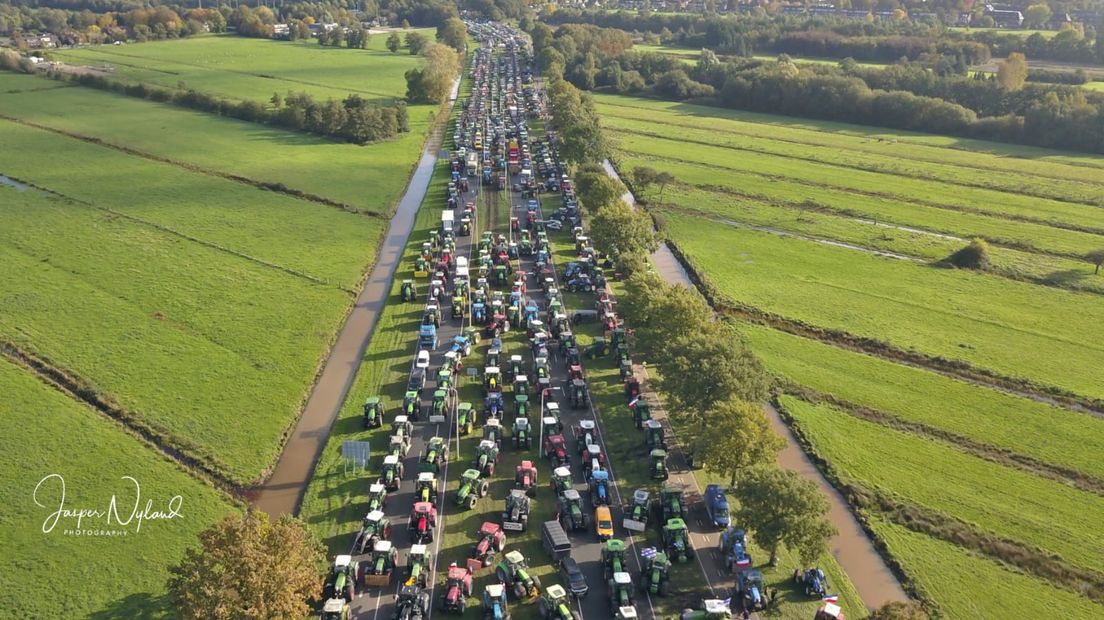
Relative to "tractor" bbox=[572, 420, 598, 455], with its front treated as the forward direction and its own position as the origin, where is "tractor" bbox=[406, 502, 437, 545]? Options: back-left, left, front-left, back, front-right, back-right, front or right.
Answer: front-right

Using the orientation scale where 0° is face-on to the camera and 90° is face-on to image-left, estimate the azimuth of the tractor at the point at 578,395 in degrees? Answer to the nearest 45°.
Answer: approximately 0°

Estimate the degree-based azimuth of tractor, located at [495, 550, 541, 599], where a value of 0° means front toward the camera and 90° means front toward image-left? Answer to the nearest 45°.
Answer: approximately 315°

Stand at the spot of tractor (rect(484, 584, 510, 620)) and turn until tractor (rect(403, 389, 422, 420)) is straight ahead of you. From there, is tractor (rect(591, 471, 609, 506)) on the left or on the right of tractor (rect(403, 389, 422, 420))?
right

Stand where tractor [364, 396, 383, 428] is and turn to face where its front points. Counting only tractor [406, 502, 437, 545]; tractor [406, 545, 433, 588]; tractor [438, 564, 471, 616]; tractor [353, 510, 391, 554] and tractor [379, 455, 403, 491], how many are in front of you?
5

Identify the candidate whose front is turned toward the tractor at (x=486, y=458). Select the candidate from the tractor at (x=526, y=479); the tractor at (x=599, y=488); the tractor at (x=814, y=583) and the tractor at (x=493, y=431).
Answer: the tractor at (x=493, y=431)

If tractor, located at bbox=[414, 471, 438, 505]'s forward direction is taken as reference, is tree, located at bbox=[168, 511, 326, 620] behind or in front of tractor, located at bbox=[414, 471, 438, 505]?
in front
